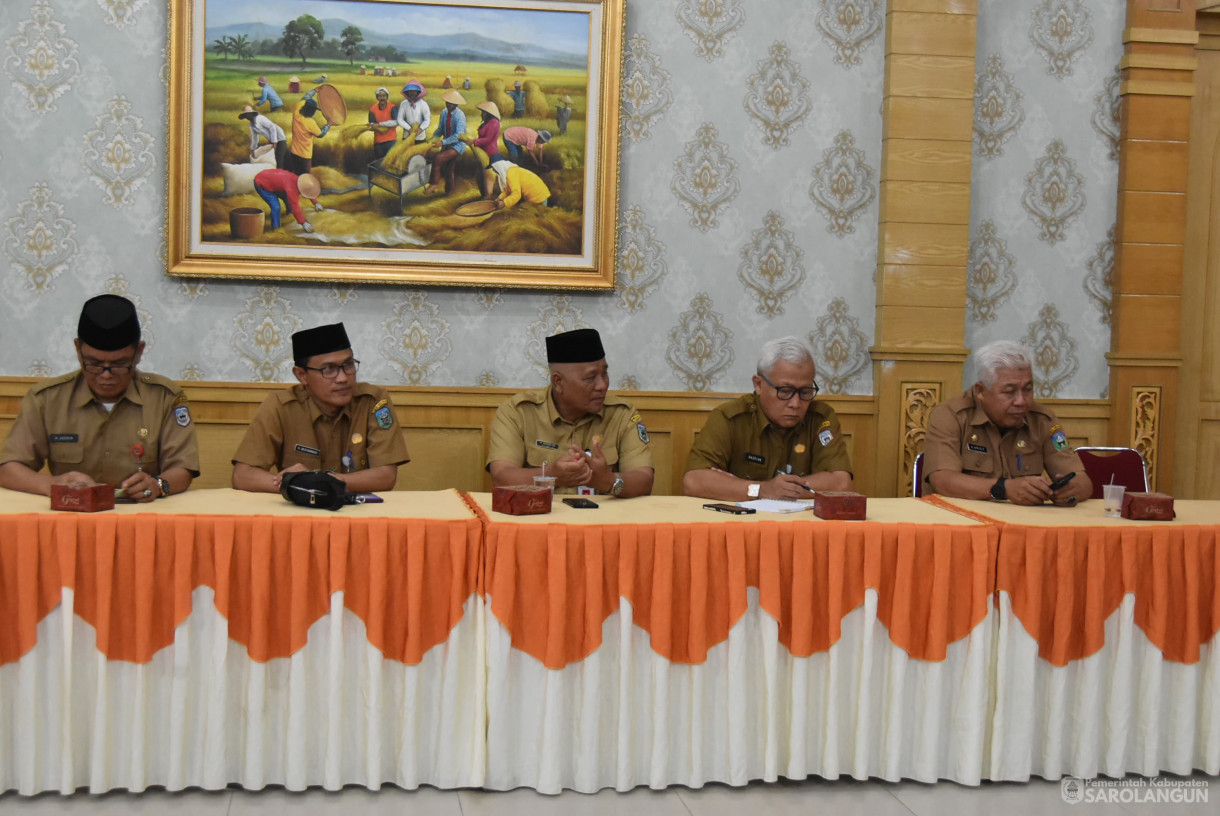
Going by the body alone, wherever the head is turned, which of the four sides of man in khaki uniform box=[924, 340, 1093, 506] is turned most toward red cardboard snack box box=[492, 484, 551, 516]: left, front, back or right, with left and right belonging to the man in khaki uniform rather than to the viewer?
right

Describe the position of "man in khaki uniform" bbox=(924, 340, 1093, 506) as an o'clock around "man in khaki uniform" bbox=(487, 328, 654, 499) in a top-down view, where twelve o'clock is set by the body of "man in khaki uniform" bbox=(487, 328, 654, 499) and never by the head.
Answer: "man in khaki uniform" bbox=(924, 340, 1093, 506) is roughly at 9 o'clock from "man in khaki uniform" bbox=(487, 328, 654, 499).

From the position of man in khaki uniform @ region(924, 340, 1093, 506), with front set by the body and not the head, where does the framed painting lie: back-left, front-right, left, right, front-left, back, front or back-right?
back-right

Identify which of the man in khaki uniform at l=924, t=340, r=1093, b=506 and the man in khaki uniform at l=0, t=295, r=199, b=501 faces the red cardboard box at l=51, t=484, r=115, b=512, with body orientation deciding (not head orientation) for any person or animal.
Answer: the man in khaki uniform at l=0, t=295, r=199, b=501

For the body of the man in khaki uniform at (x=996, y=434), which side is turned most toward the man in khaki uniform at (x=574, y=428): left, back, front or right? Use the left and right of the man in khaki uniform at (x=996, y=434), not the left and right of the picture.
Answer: right

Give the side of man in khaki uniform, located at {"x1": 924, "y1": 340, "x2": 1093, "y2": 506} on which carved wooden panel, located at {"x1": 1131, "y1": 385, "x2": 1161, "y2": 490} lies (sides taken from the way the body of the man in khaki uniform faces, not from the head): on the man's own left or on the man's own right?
on the man's own left

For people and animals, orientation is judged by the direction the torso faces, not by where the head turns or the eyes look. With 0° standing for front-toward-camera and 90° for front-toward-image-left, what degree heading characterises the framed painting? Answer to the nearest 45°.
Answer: approximately 0°

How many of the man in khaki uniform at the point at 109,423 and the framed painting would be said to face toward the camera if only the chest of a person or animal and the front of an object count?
2

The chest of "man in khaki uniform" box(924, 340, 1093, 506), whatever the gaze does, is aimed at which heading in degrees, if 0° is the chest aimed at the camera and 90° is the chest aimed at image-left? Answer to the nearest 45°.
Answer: approximately 315°

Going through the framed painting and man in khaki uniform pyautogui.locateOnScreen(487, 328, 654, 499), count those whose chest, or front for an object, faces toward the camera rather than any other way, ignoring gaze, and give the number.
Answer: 2
